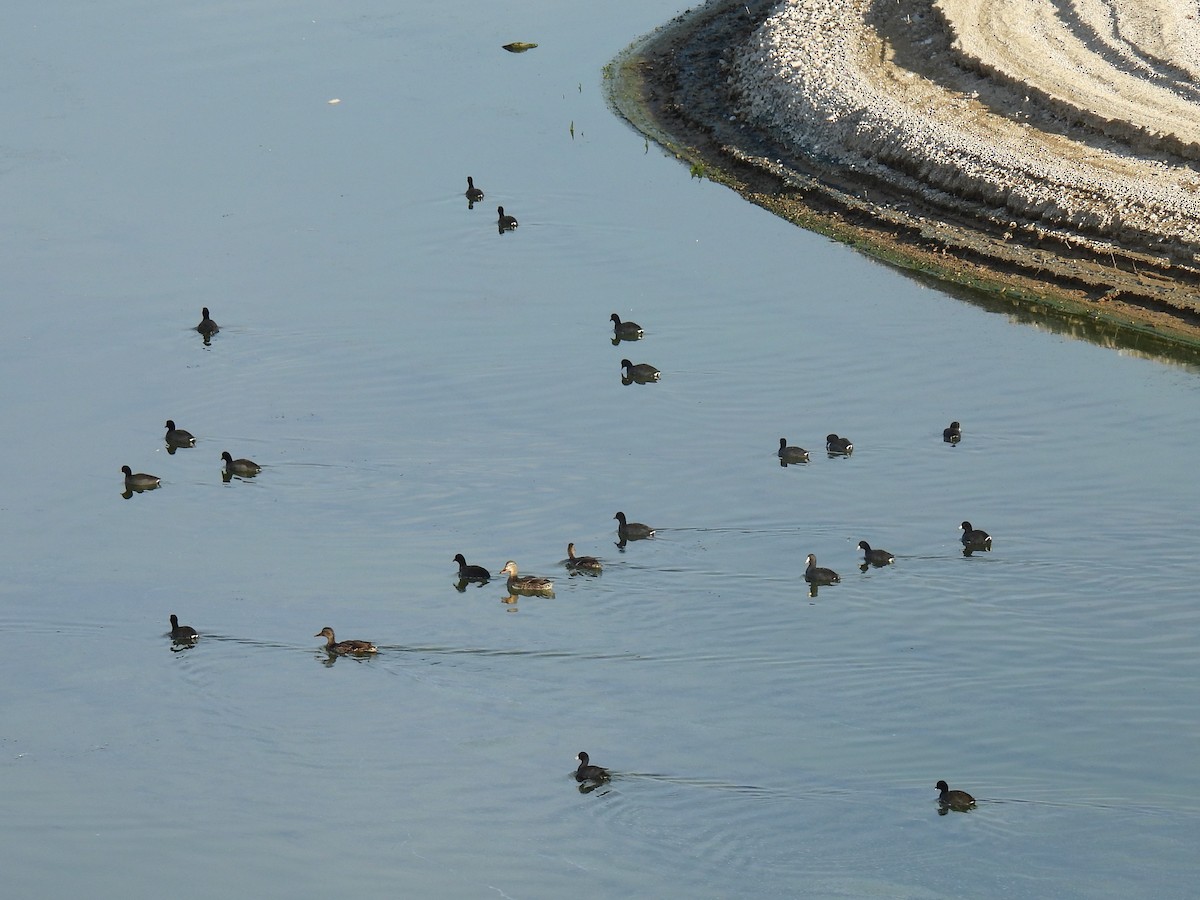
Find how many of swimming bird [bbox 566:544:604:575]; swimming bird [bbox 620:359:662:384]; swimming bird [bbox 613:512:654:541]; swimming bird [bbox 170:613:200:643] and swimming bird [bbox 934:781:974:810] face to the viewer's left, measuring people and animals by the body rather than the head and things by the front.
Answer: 5

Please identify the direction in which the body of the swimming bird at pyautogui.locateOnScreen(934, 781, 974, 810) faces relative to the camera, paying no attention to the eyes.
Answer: to the viewer's left

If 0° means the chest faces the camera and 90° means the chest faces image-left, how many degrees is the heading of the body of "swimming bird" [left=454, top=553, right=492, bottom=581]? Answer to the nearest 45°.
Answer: approximately 90°

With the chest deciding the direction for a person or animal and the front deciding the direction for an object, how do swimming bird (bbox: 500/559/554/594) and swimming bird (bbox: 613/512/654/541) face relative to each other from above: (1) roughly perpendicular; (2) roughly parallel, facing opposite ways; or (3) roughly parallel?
roughly parallel

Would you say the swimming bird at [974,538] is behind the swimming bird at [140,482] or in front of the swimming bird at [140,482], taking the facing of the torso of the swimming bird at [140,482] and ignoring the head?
behind

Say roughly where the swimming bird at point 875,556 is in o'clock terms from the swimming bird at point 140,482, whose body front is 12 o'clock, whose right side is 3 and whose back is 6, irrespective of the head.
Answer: the swimming bird at point 875,556 is roughly at 7 o'clock from the swimming bird at point 140,482.

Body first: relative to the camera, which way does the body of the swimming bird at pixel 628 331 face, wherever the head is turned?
to the viewer's left

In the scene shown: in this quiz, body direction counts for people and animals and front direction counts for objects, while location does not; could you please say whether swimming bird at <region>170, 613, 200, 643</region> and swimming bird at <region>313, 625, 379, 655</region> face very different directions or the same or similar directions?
same or similar directions

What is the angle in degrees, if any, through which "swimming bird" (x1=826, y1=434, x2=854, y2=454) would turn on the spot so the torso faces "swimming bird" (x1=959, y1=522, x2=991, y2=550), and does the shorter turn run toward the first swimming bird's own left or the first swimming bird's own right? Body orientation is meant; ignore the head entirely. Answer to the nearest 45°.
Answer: approximately 135° to the first swimming bird's own left

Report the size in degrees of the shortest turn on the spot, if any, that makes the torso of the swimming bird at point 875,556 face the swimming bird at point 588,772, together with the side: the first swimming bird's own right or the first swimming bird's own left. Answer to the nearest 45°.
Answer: approximately 45° to the first swimming bird's own left

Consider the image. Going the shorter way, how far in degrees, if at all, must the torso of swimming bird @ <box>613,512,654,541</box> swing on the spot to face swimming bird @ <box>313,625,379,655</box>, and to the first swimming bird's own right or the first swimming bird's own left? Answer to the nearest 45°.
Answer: approximately 45° to the first swimming bird's own left

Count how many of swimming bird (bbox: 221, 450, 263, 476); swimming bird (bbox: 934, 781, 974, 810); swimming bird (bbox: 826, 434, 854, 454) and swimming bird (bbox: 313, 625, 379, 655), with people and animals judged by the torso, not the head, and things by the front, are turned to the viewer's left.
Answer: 4

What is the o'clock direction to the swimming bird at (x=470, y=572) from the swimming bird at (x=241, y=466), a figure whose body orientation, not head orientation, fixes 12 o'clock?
the swimming bird at (x=470, y=572) is roughly at 8 o'clock from the swimming bird at (x=241, y=466).

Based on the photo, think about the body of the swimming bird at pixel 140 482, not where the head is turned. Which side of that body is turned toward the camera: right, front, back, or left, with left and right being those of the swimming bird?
left

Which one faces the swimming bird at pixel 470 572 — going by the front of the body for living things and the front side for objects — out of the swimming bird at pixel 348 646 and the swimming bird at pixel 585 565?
the swimming bird at pixel 585 565

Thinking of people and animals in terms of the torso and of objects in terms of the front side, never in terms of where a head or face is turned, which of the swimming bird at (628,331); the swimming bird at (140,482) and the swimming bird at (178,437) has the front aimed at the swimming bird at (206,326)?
the swimming bird at (628,331)

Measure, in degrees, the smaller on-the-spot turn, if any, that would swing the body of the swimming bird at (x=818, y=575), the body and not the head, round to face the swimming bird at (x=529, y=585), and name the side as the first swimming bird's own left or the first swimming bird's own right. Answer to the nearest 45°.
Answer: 0° — it already faces it

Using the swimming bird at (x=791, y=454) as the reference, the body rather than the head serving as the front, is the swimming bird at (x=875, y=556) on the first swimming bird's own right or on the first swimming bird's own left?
on the first swimming bird's own left

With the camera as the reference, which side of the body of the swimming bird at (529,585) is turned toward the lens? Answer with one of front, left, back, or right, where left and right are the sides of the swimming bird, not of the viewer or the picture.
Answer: left

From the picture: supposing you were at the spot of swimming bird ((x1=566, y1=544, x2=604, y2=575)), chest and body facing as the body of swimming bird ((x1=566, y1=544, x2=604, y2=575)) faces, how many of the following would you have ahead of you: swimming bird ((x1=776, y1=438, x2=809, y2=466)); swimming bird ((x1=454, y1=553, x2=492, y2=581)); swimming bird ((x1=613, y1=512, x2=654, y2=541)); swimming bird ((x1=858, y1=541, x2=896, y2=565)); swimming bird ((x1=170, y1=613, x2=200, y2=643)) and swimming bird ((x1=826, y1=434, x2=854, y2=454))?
2

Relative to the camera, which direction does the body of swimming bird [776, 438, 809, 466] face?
to the viewer's left

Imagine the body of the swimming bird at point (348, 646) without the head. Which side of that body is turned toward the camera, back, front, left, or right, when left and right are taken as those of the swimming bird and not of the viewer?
left
